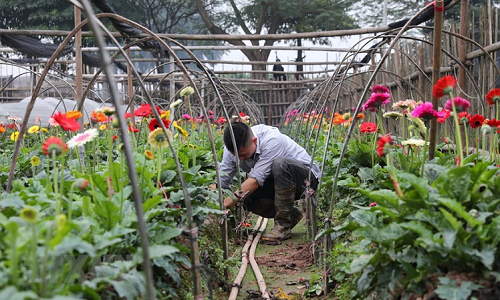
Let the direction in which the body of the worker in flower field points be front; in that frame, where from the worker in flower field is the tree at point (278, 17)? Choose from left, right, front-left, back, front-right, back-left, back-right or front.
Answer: back-right

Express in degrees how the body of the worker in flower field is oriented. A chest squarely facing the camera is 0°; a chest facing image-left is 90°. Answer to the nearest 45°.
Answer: approximately 45°

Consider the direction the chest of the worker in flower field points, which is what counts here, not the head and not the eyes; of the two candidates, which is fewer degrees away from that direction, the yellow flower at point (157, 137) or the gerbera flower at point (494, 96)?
the yellow flower

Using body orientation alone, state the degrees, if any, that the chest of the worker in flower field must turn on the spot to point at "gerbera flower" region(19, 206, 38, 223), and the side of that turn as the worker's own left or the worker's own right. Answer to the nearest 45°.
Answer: approximately 45° to the worker's own left
